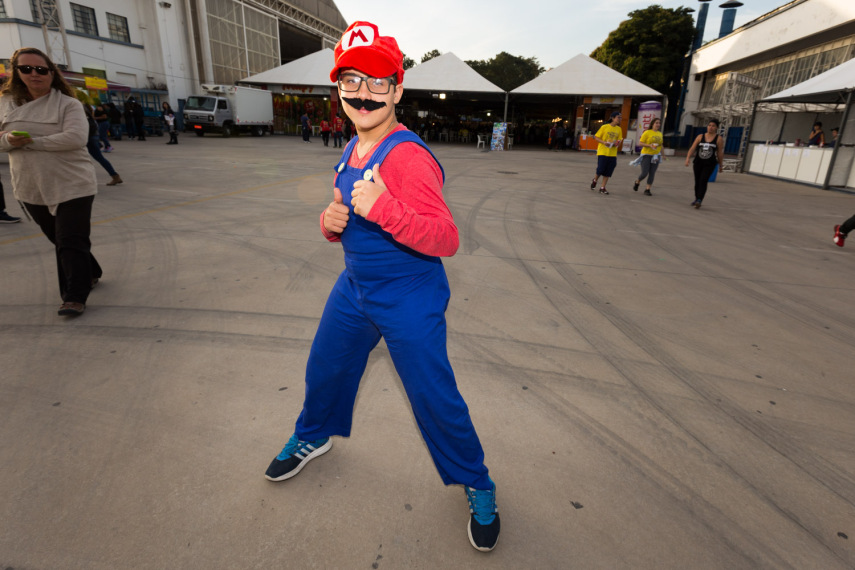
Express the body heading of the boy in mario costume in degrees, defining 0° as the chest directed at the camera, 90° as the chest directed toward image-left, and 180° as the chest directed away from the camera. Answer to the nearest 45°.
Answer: approximately 45°

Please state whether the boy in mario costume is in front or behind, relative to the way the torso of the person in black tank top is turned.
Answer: in front

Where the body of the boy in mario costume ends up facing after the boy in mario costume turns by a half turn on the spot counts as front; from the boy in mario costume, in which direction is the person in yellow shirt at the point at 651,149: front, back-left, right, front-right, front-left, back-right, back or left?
front

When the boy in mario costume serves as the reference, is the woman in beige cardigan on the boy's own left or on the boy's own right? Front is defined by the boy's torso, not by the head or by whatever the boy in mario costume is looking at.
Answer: on the boy's own right

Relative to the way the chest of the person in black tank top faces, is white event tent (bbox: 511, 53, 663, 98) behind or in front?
behind

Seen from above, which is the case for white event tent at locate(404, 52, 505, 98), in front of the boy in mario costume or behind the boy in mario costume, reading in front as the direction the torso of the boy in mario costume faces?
behind

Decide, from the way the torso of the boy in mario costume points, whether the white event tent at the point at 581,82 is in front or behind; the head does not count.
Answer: behind

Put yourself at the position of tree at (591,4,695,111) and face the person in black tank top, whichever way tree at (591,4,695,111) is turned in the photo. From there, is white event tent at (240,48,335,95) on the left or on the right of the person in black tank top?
right

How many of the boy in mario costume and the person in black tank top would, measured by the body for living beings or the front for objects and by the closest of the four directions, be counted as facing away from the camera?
0

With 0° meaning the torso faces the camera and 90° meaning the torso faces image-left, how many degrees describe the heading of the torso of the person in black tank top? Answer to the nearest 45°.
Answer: approximately 0°

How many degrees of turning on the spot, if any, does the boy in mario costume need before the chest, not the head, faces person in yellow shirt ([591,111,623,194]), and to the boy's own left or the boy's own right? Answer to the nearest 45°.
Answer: approximately 180°
